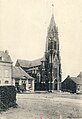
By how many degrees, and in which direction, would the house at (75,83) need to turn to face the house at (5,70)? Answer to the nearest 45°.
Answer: approximately 90° to its right
